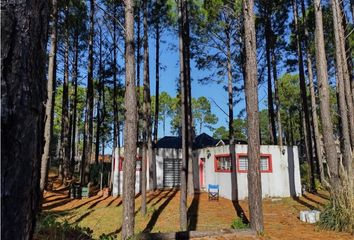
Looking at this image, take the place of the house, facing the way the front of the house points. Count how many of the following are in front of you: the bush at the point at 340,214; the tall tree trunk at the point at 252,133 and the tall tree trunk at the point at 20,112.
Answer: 3

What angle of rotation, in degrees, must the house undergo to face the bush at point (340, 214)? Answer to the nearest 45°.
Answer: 0° — it already faces it

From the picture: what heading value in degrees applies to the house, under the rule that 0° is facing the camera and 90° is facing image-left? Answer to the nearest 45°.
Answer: approximately 0°

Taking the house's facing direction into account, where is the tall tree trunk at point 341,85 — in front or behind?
in front

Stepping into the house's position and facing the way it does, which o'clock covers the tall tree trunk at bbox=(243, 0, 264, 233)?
The tall tree trunk is roughly at 12 o'clock from the house.

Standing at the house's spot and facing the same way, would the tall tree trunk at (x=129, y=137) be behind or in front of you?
in front

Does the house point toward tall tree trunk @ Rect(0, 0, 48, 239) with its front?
yes

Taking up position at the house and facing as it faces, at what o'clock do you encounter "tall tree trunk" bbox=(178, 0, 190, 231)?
The tall tree trunk is roughly at 1 o'clock from the house.

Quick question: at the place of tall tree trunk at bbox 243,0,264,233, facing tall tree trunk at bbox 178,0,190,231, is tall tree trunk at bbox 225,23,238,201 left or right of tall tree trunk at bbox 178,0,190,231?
right
